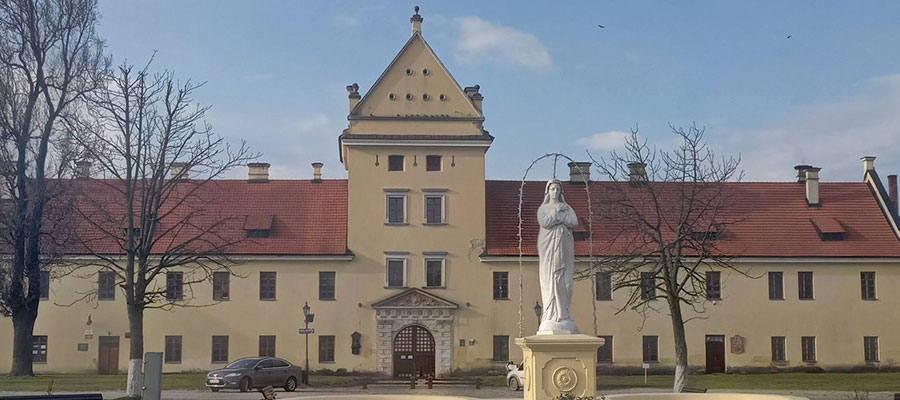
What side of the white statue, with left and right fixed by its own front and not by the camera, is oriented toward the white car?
back

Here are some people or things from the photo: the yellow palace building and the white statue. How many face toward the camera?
2

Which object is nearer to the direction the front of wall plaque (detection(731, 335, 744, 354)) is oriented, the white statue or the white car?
the white statue

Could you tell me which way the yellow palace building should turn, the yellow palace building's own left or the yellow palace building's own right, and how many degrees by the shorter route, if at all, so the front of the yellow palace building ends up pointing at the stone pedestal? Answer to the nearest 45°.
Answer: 0° — it already faces it

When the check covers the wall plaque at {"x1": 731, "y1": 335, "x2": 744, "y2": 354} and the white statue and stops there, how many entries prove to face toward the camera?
2

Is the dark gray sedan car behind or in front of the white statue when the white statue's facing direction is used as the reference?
behind

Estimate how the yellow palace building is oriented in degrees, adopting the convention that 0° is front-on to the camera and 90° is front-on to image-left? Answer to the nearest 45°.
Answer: approximately 0°
